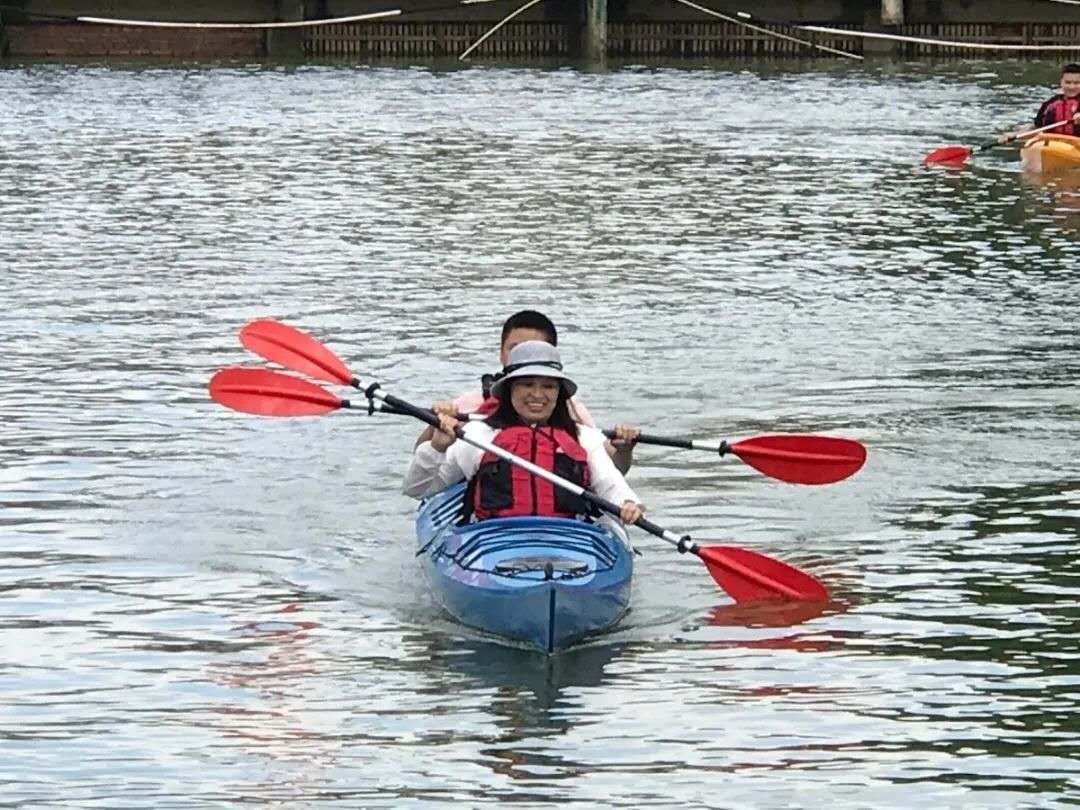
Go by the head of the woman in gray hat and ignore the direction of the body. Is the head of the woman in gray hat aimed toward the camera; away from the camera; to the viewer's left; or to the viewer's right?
toward the camera

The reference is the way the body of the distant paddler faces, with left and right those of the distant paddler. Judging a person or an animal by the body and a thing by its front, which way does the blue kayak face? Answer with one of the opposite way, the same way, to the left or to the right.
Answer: the same way

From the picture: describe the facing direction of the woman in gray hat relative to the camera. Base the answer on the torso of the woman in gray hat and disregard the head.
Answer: toward the camera

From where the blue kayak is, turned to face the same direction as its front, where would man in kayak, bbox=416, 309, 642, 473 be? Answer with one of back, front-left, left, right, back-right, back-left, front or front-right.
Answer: back

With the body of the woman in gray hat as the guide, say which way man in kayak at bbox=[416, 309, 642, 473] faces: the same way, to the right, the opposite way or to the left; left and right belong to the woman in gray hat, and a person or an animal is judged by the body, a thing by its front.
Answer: the same way

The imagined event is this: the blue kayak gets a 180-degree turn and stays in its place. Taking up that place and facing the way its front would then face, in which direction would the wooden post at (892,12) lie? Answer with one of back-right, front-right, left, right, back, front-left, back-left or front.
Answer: front

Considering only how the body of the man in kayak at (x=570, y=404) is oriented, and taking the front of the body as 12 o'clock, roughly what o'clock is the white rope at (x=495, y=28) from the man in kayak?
The white rope is roughly at 6 o'clock from the man in kayak.

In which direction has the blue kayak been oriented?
toward the camera

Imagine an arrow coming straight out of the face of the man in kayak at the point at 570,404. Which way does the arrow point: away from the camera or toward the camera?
toward the camera

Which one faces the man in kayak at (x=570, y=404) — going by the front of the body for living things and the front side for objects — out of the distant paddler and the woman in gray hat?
the distant paddler

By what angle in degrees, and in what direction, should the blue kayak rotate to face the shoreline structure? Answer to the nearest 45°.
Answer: approximately 180°

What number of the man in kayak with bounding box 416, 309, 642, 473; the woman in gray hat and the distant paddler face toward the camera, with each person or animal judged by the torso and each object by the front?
3

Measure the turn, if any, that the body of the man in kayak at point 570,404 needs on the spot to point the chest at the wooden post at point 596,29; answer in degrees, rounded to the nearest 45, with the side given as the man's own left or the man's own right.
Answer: approximately 180°

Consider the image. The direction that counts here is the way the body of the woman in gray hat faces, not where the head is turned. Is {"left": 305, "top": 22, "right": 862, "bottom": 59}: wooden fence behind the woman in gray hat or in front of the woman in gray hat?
behind
